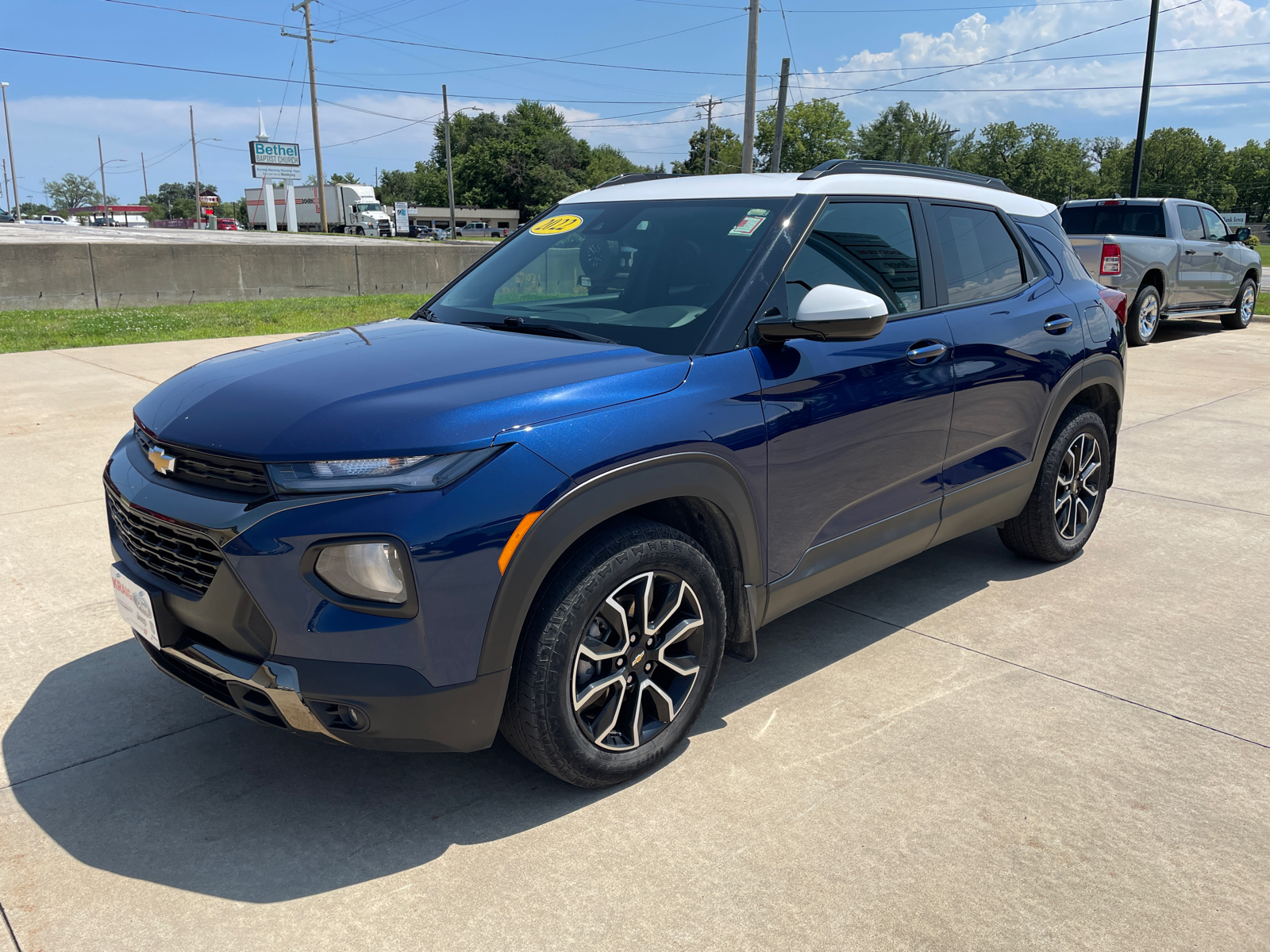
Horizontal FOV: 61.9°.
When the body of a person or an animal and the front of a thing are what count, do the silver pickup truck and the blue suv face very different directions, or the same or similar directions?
very different directions

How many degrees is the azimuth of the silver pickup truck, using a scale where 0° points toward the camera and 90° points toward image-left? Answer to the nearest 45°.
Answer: approximately 225°

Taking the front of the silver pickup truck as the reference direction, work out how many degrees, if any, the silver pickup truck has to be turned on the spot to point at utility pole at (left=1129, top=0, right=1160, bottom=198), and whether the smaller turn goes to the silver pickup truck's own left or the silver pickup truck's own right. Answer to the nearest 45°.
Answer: approximately 45° to the silver pickup truck's own left

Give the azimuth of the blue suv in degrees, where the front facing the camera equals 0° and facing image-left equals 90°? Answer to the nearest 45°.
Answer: approximately 45°

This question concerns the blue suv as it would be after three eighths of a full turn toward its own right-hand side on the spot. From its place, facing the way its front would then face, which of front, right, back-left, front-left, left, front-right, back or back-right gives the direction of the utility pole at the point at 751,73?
front

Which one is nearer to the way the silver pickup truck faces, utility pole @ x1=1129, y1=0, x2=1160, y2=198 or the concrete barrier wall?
the utility pole

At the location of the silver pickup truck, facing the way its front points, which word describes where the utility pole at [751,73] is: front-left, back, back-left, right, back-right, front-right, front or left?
left

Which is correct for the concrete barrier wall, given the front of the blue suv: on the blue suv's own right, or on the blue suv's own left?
on the blue suv's own right
